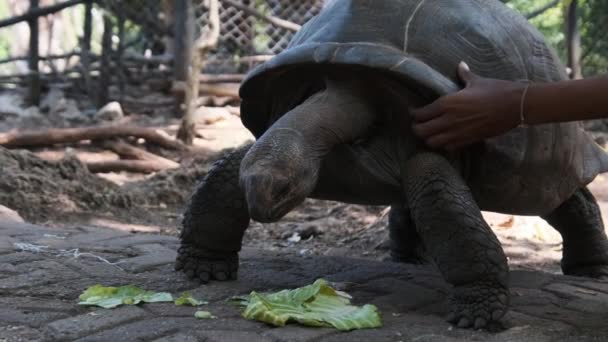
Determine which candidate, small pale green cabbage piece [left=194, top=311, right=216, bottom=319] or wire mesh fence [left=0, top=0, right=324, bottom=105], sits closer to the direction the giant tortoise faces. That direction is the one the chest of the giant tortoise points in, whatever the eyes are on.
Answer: the small pale green cabbage piece

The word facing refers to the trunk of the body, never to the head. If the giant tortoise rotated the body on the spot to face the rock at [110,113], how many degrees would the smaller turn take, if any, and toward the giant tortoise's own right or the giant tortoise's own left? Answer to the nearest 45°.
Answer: approximately 90° to the giant tortoise's own right

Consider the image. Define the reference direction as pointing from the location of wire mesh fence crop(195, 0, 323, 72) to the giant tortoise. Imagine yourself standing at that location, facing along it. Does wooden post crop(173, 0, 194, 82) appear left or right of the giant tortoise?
right

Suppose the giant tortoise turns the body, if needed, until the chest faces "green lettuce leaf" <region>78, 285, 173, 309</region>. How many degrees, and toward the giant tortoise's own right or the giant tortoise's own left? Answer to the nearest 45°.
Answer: approximately 45° to the giant tortoise's own right

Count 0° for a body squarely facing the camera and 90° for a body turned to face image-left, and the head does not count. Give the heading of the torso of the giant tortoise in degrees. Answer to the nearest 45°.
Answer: approximately 45°

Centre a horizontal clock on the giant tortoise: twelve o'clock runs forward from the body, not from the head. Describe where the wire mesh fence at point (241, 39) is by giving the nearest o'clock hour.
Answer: The wire mesh fence is roughly at 4 o'clock from the giant tortoise.

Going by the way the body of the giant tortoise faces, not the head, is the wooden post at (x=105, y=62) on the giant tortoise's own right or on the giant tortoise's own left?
on the giant tortoise's own right

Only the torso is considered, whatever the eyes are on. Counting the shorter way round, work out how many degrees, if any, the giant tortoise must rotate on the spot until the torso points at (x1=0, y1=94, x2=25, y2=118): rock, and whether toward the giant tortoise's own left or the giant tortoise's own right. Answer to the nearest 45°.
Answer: approximately 90° to the giant tortoise's own right

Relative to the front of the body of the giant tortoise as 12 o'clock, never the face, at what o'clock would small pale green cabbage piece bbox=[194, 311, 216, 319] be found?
The small pale green cabbage piece is roughly at 12 o'clock from the giant tortoise.

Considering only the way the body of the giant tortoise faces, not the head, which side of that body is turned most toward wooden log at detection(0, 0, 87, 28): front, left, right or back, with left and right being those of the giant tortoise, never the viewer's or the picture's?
right

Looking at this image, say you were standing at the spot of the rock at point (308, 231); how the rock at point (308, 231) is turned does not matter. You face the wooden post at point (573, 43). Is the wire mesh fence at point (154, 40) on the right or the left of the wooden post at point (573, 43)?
left

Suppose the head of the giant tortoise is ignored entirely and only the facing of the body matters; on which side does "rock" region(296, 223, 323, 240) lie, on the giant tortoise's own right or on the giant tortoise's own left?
on the giant tortoise's own right
